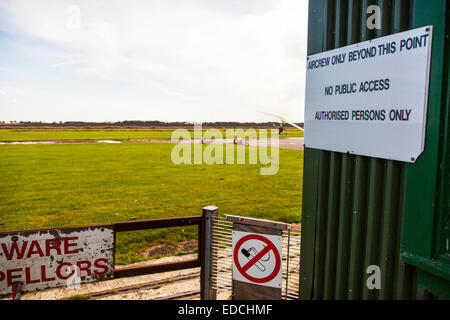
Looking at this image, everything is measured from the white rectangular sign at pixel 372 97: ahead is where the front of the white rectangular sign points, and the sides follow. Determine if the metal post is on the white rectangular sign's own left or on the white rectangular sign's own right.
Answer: on the white rectangular sign's own right

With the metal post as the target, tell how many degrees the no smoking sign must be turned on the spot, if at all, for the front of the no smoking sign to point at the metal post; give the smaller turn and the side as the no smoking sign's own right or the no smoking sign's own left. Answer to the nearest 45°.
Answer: approximately 135° to the no smoking sign's own right

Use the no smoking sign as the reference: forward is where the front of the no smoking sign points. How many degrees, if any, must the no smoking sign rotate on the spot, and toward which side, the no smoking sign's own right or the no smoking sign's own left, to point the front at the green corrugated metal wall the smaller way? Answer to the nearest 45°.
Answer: approximately 45° to the no smoking sign's own left

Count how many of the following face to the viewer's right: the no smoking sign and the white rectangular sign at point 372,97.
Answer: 0

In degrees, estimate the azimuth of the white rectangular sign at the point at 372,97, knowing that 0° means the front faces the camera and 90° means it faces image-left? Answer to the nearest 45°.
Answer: approximately 45°

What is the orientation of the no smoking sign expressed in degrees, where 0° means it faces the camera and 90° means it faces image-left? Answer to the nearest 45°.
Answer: approximately 0°

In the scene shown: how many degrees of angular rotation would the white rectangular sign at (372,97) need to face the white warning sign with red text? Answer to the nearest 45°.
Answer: approximately 45° to its right

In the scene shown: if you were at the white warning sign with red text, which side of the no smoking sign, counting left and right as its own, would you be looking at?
right
